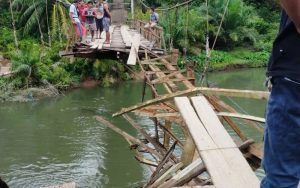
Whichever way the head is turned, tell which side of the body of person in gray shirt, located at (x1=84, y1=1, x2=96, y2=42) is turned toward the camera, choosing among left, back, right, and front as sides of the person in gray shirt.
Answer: front

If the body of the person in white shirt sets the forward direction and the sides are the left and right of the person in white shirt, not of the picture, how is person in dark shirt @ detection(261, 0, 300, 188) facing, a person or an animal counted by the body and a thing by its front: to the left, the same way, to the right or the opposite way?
the opposite way

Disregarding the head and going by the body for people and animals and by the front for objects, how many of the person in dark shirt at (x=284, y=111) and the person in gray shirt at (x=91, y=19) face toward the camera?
1

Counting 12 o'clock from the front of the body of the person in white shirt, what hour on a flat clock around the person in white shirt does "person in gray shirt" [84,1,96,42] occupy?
The person in gray shirt is roughly at 8 o'clock from the person in white shirt.

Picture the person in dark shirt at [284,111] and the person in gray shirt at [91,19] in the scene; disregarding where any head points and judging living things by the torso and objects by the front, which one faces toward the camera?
the person in gray shirt

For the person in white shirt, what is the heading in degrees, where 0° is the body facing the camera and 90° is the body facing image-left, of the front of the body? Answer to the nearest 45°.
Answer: approximately 315°

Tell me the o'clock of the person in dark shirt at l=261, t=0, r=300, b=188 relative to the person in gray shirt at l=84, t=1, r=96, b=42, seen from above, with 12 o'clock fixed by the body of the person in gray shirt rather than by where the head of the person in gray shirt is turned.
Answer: The person in dark shirt is roughly at 12 o'clock from the person in gray shirt.
